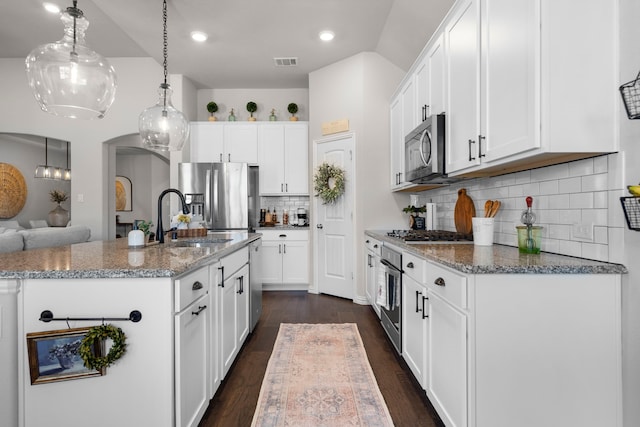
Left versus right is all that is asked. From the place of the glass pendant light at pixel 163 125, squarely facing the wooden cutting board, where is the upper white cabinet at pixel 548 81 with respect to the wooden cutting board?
right

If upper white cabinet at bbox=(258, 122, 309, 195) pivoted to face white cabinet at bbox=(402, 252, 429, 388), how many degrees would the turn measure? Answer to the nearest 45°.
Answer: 0° — it already faces it

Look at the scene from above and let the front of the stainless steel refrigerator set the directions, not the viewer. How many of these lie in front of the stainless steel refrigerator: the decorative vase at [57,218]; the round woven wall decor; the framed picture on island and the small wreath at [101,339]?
2

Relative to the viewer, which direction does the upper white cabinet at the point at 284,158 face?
toward the camera

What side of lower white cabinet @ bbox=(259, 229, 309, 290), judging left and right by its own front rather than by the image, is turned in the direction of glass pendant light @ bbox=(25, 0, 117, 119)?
front

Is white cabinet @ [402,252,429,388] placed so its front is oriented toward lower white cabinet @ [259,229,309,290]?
no

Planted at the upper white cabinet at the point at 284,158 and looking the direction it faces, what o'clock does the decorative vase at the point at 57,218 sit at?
The decorative vase is roughly at 4 o'clock from the upper white cabinet.

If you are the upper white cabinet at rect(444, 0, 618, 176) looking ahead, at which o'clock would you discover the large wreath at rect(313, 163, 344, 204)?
The large wreath is roughly at 3 o'clock from the upper white cabinet.

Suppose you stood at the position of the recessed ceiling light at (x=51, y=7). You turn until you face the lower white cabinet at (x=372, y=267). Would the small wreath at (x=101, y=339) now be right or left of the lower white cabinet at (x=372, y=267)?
right

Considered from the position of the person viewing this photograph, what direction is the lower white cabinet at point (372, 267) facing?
facing to the left of the viewer

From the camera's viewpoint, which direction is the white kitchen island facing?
to the viewer's right

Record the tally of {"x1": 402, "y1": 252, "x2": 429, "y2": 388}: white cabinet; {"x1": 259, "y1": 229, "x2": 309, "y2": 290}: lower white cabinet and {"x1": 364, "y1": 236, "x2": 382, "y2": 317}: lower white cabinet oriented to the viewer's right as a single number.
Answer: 0

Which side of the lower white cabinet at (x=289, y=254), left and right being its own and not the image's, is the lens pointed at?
front

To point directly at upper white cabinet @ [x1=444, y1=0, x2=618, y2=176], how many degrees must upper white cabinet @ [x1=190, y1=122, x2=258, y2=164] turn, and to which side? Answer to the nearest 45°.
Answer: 0° — it already faces it

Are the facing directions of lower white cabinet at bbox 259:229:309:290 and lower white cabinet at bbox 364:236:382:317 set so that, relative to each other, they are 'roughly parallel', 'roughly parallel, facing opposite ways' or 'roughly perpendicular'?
roughly perpendicular

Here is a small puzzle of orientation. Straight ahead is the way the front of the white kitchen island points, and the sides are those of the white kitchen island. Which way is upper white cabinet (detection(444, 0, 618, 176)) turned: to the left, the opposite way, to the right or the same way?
the opposite way

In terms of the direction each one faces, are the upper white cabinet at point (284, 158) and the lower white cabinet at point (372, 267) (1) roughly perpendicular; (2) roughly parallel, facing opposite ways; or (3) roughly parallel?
roughly perpendicular
